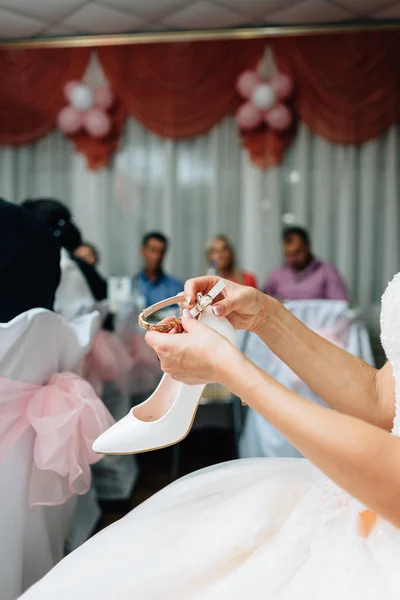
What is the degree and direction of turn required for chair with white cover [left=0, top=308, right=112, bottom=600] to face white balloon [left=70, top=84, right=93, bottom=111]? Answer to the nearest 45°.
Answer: approximately 45° to its right

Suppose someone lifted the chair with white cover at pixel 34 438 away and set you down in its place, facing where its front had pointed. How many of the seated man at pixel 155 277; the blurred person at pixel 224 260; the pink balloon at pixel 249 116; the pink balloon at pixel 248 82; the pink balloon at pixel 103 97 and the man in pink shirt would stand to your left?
0

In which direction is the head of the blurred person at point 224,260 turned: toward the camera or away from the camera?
toward the camera

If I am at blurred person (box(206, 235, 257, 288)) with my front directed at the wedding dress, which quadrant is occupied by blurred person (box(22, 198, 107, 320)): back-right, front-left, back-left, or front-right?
front-right

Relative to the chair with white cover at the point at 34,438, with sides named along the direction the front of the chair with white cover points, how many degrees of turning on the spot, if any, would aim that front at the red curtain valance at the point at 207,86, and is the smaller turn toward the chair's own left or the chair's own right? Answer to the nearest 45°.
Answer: approximately 45° to the chair's own right

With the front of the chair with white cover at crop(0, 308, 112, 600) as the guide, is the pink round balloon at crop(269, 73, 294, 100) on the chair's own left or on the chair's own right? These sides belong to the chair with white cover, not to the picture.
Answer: on the chair's own right

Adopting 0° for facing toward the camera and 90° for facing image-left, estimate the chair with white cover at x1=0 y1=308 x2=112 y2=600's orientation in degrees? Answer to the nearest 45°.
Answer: approximately 135°

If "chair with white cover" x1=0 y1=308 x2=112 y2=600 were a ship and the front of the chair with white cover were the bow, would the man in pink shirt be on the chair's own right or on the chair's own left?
on the chair's own right

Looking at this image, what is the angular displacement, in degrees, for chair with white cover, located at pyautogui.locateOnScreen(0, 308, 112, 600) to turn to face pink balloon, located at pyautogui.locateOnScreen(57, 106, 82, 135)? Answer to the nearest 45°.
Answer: approximately 45° to its right

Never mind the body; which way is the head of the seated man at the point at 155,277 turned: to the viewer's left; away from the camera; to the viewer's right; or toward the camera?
toward the camera

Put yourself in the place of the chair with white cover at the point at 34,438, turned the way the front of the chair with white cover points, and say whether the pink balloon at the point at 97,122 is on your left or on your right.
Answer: on your right
